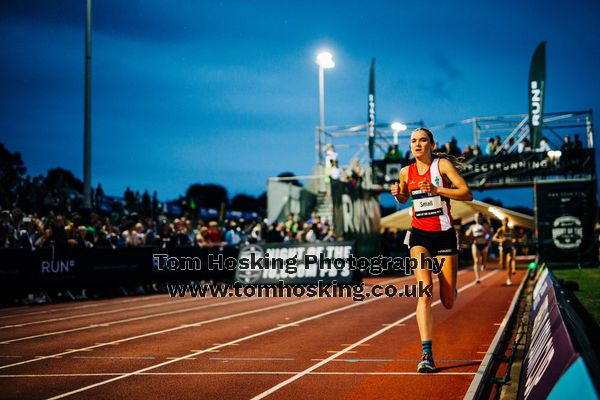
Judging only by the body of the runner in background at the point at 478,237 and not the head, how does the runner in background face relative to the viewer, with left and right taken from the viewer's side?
facing the viewer

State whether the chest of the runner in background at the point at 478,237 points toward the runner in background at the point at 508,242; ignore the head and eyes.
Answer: no

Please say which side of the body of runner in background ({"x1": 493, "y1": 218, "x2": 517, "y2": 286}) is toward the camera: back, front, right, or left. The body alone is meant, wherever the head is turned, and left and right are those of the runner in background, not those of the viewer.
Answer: front

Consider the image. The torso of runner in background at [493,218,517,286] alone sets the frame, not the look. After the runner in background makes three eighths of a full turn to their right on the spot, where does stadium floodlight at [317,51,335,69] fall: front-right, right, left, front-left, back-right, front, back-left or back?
front

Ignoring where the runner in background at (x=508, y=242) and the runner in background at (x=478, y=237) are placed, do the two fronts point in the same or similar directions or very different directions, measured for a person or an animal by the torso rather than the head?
same or similar directions

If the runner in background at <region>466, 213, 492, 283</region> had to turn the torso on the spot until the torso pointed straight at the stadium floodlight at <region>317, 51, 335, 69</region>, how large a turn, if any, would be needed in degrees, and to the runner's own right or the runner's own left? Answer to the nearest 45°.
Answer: approximately 135° to the runner's own right

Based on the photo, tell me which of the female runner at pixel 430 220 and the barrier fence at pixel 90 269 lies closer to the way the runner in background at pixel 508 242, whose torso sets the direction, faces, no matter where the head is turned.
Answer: the female runner

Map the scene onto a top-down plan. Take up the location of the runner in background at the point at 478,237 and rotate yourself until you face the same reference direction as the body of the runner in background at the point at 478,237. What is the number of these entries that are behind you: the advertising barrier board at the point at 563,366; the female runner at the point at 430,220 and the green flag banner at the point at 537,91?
1

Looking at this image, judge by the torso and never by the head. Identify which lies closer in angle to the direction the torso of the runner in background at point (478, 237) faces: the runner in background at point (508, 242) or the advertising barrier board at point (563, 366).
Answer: the advertising barrier board

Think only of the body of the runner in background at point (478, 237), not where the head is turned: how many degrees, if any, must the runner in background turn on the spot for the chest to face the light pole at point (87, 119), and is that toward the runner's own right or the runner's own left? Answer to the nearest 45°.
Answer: approximately 90° to the runner's own right

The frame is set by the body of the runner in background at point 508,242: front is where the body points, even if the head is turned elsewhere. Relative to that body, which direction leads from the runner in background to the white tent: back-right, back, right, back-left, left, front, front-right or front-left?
back

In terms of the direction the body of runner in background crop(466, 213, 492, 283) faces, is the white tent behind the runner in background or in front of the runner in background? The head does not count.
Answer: behind

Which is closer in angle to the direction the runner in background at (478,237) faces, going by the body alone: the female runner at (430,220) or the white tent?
the female runner

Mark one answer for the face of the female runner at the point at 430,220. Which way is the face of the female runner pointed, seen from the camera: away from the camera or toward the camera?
toward the camera

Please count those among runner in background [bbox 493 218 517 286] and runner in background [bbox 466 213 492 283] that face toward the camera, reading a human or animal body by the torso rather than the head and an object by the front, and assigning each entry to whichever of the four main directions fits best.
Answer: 2

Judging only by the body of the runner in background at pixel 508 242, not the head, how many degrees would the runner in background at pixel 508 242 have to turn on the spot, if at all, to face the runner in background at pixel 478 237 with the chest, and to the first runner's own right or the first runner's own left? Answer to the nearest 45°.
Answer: approximately 90° to the first runner's own right

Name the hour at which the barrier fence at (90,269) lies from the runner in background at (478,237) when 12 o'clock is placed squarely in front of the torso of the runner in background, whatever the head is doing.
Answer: The barrier fence is roughly at 2 o'clock from the runner in background.

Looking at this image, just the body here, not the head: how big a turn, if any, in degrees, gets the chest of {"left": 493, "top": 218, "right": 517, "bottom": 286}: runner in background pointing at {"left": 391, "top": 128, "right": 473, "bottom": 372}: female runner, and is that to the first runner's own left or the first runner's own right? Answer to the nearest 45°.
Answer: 0° — they already face them

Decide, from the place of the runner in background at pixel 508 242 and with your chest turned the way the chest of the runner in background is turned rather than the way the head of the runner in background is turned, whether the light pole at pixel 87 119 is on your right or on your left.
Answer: on your right
